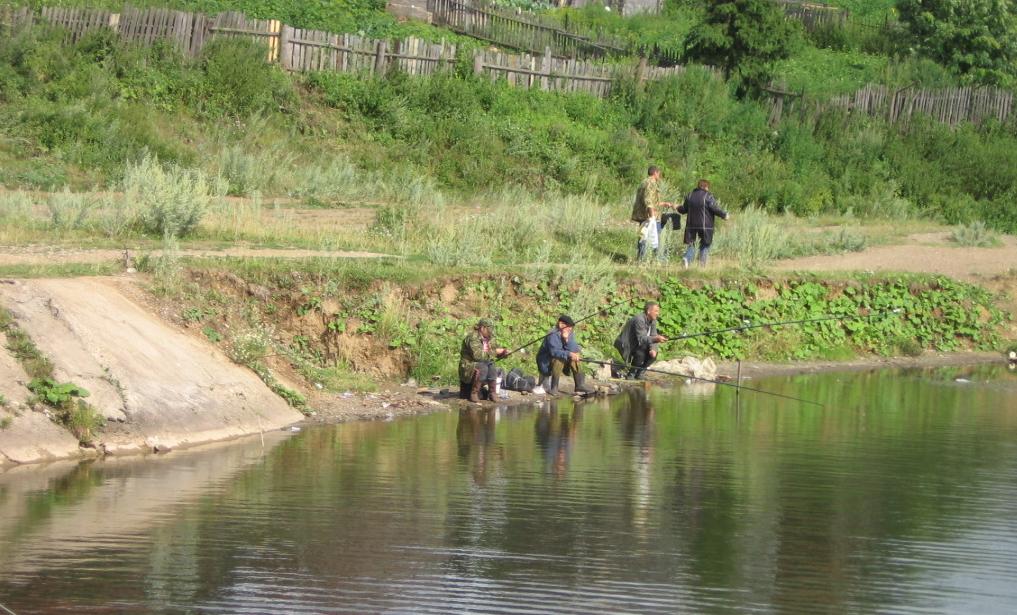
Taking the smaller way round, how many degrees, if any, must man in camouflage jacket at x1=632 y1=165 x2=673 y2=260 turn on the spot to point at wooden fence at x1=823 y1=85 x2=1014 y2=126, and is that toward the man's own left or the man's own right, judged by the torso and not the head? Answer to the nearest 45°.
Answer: approximately 45° to the man's own left

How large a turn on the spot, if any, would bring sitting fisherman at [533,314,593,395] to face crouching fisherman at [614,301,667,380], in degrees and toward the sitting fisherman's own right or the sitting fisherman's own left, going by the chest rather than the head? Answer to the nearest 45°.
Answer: approximately 90° to the sitting fisherman's own left

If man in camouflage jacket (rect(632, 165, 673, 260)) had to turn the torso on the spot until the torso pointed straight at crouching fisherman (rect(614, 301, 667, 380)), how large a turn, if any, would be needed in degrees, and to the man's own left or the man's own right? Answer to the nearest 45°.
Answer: approximately 90° to the man's own right

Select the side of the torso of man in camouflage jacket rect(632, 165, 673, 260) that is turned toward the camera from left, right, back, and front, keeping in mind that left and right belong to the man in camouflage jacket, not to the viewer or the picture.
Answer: right

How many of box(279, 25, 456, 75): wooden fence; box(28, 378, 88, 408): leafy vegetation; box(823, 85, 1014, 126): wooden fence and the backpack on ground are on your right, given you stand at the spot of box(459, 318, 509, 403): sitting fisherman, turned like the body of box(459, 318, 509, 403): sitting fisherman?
1

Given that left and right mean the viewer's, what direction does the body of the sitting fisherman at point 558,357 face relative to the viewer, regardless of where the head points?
facing the viewer and to the right of the viewer

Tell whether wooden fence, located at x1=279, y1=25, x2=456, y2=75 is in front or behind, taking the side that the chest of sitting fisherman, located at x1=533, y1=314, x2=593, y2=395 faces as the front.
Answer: behind

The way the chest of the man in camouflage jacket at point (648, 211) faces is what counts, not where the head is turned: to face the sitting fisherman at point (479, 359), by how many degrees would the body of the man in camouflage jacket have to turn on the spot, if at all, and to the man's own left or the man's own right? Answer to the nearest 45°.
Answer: approximately 90° to the man's own right

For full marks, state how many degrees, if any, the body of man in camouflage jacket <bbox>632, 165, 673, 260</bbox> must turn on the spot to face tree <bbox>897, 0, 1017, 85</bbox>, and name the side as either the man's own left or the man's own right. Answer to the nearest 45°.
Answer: approximately 45° to the man's own left

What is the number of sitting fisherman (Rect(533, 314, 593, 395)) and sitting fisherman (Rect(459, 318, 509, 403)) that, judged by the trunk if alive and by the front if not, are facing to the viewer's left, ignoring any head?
0

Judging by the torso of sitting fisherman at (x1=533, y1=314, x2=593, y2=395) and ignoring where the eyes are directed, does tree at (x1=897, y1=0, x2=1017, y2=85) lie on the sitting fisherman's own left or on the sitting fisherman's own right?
on the sitting fisherman's own left

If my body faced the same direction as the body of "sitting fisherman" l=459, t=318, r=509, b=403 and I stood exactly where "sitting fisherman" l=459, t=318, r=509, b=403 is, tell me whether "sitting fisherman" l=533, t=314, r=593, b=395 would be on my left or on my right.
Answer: on my left

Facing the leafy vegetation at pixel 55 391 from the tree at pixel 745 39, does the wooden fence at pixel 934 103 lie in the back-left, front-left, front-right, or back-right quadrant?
back-left
